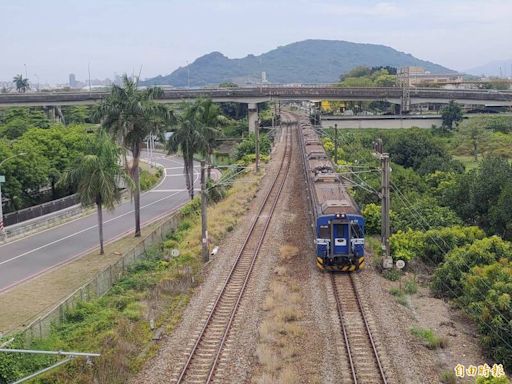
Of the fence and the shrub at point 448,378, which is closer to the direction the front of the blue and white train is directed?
the shrub

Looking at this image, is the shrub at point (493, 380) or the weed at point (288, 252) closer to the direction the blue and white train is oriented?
the shrub

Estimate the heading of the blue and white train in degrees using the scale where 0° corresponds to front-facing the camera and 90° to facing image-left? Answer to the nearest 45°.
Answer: approximately 0°

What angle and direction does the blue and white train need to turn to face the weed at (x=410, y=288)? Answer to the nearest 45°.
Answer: approximately 45° to its left

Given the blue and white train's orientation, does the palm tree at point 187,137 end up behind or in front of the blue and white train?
behind

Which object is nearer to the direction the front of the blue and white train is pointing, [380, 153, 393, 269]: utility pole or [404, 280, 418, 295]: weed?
the weed

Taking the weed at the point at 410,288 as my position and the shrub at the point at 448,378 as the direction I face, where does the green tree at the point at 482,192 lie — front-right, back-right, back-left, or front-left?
back-left

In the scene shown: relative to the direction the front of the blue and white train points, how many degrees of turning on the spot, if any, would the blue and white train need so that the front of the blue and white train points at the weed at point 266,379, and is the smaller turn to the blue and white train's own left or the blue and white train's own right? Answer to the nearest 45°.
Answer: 0° — it already faces it

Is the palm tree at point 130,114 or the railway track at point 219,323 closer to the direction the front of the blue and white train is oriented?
the railway track
